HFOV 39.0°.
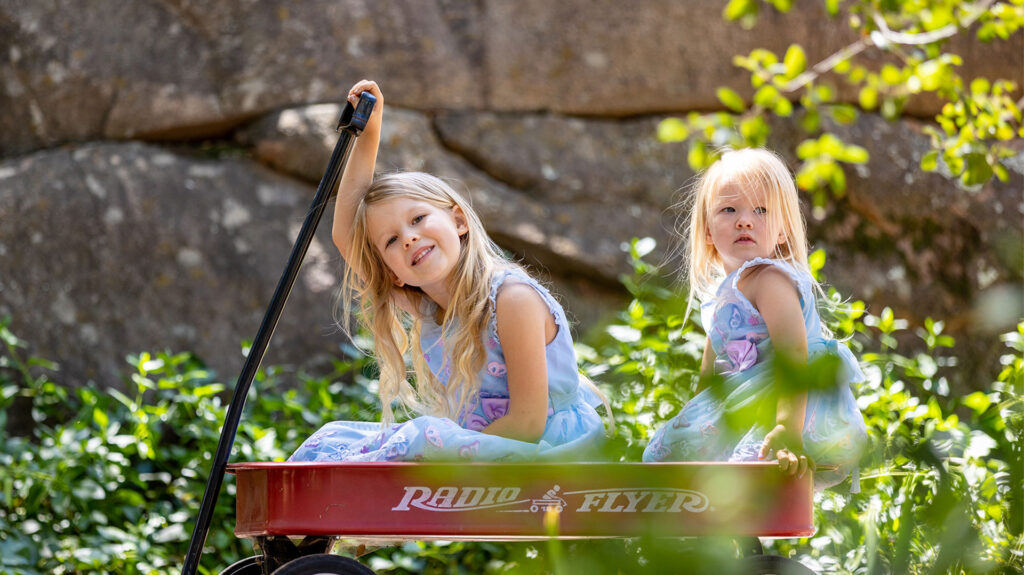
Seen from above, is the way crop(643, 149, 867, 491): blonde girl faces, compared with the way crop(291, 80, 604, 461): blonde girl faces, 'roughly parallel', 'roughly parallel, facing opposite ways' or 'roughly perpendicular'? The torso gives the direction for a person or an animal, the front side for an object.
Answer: roughly parallel

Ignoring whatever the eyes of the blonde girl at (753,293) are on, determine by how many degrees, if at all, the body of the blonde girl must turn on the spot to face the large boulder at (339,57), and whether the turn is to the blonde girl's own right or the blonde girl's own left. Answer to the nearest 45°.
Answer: approximately 90° to the blonde girl's own right

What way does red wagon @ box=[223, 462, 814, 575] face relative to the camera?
to the viewer's left

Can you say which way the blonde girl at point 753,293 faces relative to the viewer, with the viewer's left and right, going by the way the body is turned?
facing the viewer and to the left of the viewer

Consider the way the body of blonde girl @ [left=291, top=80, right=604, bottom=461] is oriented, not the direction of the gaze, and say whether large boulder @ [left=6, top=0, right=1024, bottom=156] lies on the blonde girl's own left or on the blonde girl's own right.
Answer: on the blonde girl's own right

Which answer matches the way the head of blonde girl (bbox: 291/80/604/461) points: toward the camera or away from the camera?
toward the camera
